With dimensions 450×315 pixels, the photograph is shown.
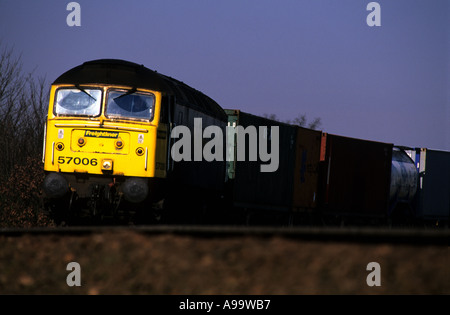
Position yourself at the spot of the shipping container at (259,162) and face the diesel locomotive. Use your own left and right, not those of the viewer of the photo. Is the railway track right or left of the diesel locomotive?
left

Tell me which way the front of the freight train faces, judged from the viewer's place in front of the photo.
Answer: facing the viewer and to the left of the viewer
